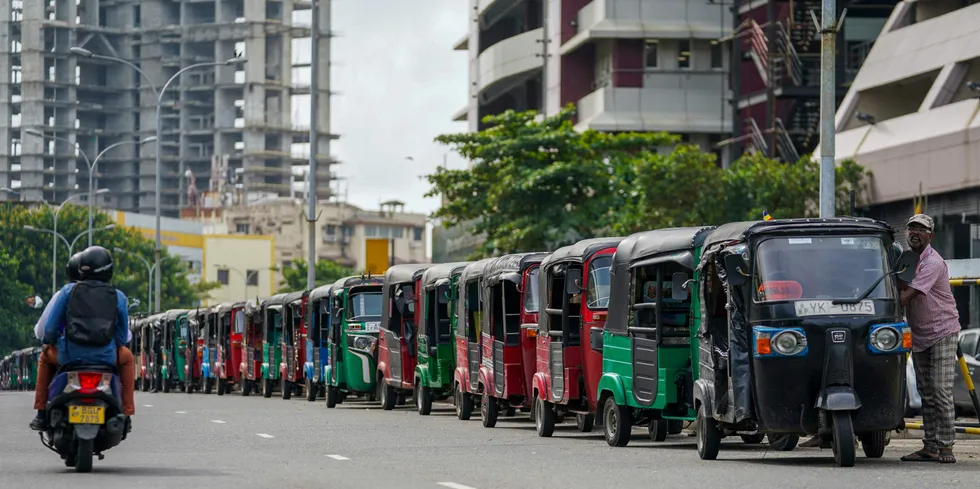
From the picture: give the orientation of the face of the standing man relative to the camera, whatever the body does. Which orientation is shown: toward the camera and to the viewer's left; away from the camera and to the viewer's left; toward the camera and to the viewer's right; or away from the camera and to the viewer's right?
toward the camera and to the viewer's left

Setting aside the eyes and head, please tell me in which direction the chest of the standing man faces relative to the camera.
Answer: to the viewer's left

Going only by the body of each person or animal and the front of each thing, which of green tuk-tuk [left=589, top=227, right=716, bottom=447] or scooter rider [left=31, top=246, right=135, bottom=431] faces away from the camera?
the scooter rider

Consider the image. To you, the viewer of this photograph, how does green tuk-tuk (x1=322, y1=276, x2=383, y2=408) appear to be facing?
facing the viewer and to the right of the viewer

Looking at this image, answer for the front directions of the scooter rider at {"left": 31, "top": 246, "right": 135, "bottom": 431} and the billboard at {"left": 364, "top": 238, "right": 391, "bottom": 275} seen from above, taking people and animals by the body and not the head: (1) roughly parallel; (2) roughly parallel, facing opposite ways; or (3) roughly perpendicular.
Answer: roughly parallel, facing opposite ways

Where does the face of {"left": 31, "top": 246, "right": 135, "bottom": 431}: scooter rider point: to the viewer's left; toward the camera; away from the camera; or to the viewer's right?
away from the camera

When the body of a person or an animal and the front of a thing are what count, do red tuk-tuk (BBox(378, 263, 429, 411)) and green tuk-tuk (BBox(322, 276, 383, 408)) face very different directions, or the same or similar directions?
same or similar directions

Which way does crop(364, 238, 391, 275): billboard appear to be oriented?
toward the camera

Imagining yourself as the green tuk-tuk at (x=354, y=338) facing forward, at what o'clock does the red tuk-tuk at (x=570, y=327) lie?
The red tuk-tuk is roughly at 1 o'clock from the green tuk-tuk.

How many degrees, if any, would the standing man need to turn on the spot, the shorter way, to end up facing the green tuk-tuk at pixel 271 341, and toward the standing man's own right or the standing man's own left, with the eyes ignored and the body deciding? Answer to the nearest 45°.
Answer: approximately 45° to the standing man's own right

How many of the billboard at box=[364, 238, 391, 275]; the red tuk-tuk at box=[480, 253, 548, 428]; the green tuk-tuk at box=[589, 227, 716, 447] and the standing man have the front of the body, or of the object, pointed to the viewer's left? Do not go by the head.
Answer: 1
